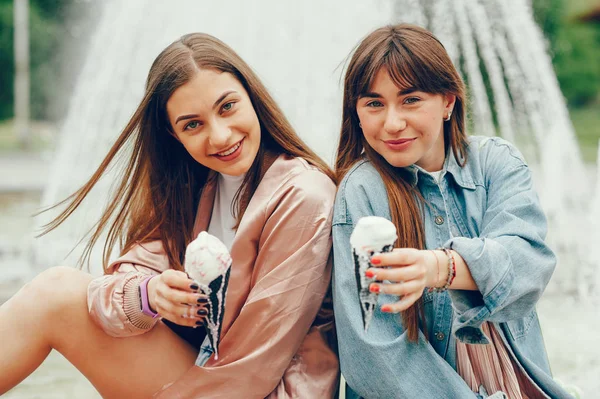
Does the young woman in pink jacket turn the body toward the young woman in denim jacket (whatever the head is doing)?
no

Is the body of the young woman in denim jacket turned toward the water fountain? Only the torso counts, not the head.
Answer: no

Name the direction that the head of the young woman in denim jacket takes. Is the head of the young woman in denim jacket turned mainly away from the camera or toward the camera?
toward the camera

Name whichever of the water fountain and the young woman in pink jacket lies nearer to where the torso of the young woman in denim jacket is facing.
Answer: the young woman in pink jacket

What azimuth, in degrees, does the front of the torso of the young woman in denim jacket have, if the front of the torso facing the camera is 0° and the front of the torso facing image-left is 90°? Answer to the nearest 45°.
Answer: approximately 0°

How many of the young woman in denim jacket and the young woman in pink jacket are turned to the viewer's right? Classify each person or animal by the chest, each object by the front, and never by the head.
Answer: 0

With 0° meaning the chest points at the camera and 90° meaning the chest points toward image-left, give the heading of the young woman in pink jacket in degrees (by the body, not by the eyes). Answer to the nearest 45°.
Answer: approximately 45°

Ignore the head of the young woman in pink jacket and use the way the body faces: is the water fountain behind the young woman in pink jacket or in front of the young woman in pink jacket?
behind

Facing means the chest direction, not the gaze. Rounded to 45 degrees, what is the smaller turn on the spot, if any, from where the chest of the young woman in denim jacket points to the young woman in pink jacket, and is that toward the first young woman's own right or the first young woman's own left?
approximately 90° to the first young woman's own right

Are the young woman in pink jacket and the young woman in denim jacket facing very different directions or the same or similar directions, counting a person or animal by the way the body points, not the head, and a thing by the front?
same or similar directions
